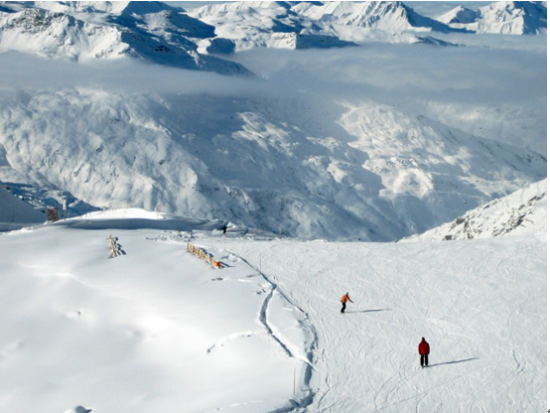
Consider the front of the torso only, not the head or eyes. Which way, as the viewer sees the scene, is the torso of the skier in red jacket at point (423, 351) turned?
away from the camera

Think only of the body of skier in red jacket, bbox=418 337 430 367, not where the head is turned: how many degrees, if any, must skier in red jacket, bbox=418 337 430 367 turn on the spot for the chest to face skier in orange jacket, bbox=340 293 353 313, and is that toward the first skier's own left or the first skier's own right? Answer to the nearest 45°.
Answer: approximately 45° to the first skier's own left
